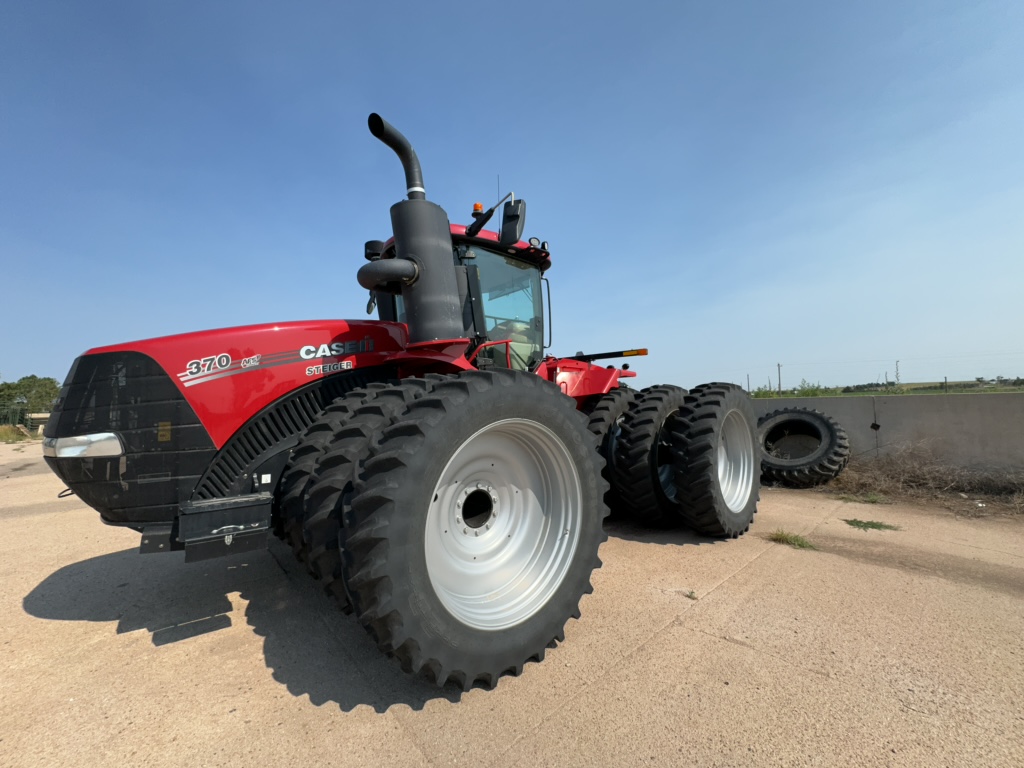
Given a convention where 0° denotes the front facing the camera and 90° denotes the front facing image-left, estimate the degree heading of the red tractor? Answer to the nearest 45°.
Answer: approximately 45°

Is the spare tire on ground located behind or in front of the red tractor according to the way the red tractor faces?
behind

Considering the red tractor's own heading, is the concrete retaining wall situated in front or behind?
behind
